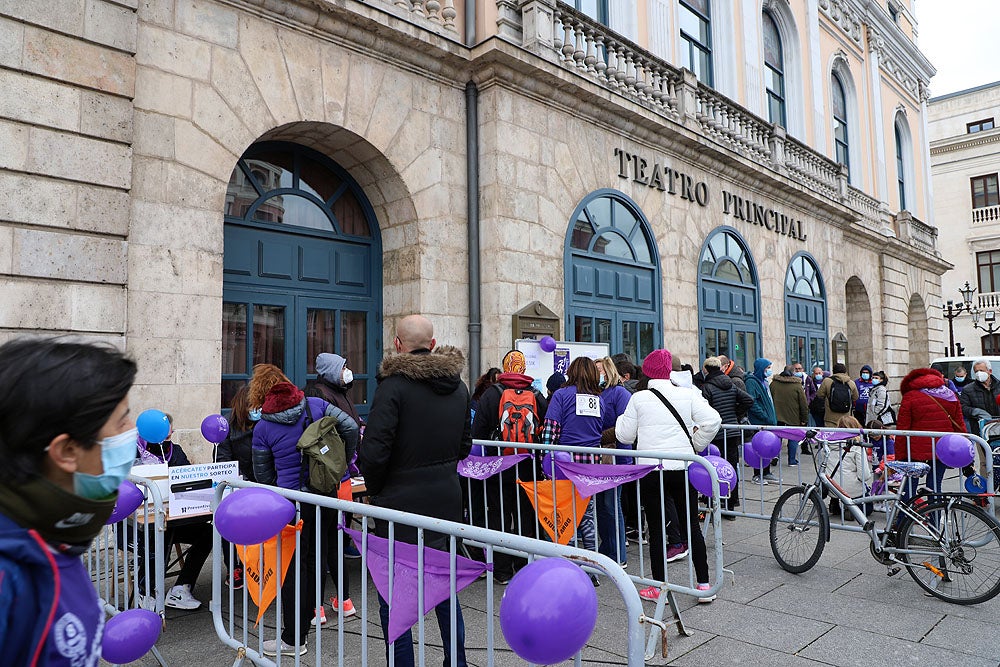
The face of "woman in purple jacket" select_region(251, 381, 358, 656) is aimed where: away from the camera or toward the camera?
away from the camera

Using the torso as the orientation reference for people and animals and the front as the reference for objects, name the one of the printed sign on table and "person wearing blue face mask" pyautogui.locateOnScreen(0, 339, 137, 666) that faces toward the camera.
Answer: the printed sign on table

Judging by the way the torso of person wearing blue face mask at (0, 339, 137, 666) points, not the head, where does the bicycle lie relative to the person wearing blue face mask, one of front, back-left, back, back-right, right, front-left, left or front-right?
front

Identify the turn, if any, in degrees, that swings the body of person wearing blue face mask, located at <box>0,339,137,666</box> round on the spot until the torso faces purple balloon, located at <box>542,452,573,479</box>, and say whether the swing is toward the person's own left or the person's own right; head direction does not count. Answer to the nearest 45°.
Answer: approximately 45° to the person's own left

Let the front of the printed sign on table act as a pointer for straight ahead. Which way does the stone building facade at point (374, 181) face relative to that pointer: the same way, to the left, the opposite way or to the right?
the same way

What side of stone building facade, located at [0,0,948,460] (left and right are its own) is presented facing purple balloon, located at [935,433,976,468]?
front

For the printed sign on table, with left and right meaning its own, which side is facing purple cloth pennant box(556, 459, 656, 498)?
left

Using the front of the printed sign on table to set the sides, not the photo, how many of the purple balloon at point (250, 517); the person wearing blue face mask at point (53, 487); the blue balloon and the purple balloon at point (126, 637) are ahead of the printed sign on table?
3

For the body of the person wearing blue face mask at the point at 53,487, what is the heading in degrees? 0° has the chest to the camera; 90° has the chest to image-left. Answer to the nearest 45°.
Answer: approximately 270°

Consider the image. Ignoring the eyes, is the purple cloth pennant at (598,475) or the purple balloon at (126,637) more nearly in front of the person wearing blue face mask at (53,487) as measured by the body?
the purple cloth pennant

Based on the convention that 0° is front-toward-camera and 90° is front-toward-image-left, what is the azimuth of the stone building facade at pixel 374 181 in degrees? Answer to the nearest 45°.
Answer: approximately 315°

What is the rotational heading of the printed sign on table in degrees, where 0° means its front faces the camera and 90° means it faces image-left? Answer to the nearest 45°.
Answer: approximately 0°

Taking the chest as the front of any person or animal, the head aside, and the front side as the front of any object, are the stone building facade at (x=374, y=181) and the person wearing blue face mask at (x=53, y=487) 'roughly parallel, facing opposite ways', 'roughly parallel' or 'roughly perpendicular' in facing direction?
roughly perpendicular

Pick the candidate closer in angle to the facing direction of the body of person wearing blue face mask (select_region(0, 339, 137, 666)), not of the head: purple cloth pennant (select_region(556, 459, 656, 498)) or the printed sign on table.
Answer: the purple cloth pennant

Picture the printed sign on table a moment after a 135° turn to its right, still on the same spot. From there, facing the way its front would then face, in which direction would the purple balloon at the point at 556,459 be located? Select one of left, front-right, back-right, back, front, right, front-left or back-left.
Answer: back-right

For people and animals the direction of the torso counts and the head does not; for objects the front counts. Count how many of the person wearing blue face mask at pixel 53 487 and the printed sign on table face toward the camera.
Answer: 1

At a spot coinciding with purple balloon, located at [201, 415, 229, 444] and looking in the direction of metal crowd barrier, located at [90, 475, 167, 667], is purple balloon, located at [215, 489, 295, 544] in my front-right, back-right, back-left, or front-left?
front-left
